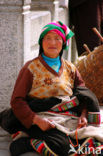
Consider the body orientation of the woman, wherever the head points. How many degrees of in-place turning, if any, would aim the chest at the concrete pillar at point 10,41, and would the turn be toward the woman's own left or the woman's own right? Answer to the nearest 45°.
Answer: approximately 135° to the woman's own right

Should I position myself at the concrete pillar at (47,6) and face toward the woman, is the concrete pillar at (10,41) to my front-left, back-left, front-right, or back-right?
front-right

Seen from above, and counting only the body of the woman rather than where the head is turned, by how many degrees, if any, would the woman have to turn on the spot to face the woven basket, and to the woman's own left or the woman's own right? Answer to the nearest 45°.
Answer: approximately 135° to the woman's own left

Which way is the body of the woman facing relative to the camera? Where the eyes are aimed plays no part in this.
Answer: toward the camera

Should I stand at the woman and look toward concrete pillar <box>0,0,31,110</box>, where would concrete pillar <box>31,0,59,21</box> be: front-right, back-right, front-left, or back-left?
front-right

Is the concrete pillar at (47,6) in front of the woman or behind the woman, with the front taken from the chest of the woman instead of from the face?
behind
